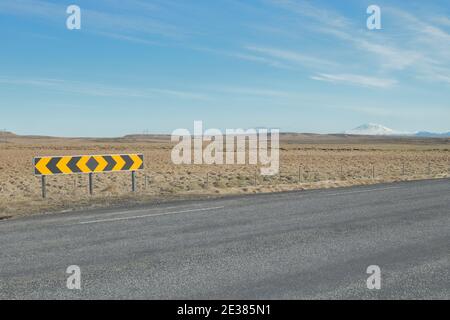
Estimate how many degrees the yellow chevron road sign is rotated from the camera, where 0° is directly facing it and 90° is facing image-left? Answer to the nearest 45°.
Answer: approximately 0°
